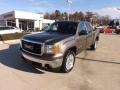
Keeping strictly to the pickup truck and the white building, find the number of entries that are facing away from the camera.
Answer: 0

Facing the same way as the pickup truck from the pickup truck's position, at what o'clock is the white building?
The white building is roughly at 4 o'clock from the pickup truck.

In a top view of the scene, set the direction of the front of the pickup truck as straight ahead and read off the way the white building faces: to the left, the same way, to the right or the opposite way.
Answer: to the left

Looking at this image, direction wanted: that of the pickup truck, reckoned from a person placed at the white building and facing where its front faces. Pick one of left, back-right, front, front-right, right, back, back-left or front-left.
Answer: front-left

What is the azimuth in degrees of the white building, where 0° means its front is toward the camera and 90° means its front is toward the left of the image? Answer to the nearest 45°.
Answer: approximately 315°

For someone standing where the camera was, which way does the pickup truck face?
facing the viewer and to the left of the viewer
